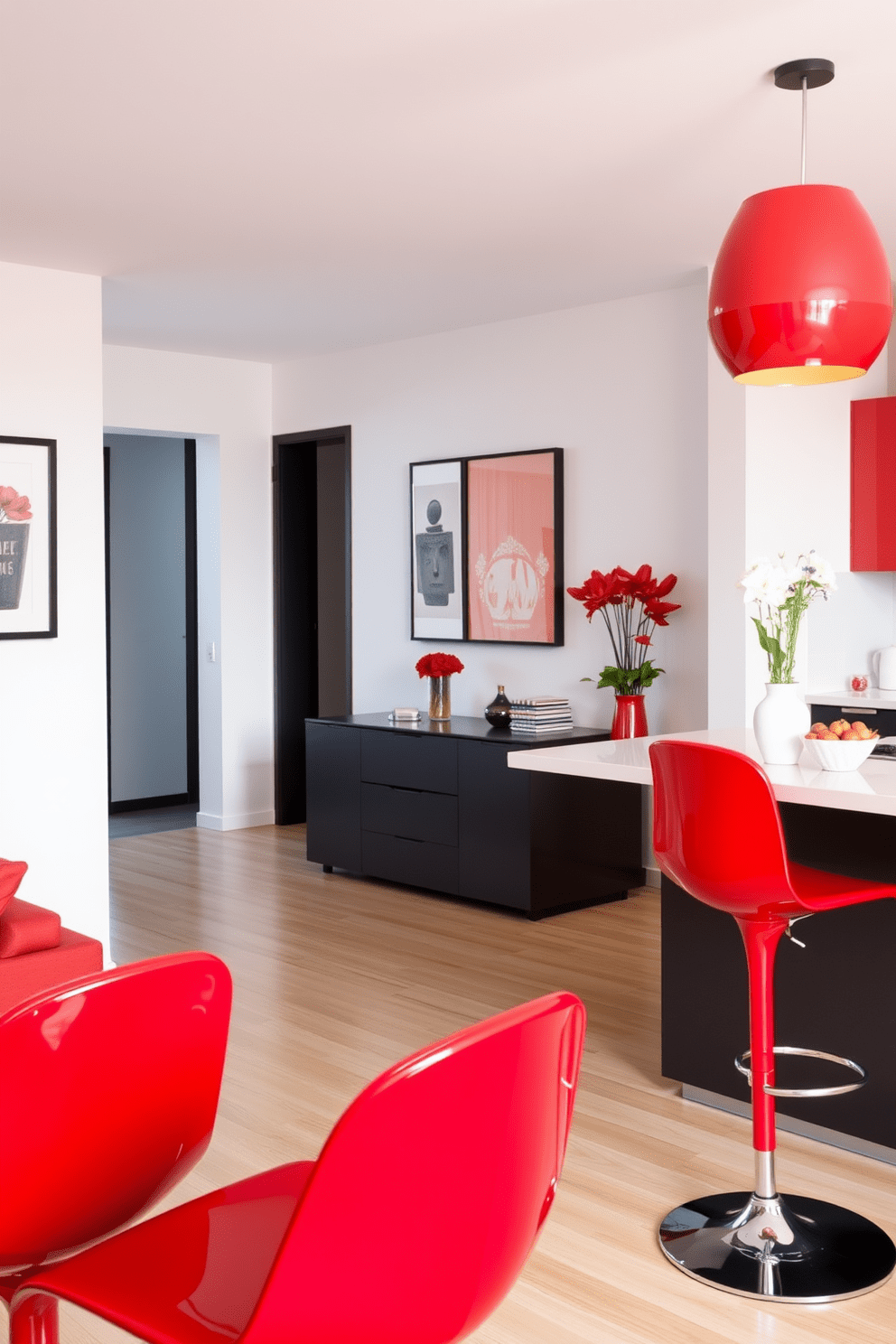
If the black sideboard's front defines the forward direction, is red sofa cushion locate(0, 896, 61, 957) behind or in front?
in front

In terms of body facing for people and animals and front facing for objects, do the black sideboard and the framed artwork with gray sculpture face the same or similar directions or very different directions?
same or similar directions

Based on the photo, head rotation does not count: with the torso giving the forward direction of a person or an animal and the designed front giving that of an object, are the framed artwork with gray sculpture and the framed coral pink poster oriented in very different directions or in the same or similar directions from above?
same or similar directions

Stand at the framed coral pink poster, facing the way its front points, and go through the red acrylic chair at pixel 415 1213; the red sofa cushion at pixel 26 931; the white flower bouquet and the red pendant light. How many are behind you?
0

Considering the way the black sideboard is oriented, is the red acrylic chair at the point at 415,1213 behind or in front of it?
in front

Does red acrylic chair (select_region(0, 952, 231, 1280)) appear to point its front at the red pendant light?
no

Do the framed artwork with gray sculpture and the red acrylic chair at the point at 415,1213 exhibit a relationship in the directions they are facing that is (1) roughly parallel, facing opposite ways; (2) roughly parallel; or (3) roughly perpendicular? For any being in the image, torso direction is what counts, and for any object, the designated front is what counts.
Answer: roughly perpendicular

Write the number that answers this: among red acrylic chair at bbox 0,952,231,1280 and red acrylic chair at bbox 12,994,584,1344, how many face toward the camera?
0

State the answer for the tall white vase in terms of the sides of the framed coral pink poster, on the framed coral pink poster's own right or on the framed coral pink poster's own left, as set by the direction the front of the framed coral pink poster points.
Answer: on the framed coral pink poster's own left

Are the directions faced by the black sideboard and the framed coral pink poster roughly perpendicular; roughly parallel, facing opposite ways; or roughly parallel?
roughly parallel

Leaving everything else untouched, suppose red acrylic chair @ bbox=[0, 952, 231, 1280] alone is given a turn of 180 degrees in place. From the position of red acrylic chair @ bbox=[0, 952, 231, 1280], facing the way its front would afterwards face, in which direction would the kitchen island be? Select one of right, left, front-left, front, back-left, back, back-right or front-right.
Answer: left

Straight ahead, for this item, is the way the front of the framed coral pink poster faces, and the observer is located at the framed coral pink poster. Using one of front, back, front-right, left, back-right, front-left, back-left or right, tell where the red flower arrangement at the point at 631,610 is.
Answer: left

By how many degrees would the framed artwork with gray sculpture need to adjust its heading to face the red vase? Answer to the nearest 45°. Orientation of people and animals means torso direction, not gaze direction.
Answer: approximately 90° to its left

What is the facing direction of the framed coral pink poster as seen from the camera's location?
facing the viewer and to the left of the viewer

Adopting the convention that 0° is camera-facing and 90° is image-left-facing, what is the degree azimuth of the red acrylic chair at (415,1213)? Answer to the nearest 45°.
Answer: approximately 135°

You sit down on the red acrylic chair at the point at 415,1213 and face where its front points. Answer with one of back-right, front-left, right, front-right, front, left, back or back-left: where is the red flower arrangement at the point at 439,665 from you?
front-right

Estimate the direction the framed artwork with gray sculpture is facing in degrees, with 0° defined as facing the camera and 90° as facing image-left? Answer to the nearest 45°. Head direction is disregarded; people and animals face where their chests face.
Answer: approximately 45°

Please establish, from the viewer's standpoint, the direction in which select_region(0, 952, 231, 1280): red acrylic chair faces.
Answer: facing away from the viewer and to the left of the viewer
